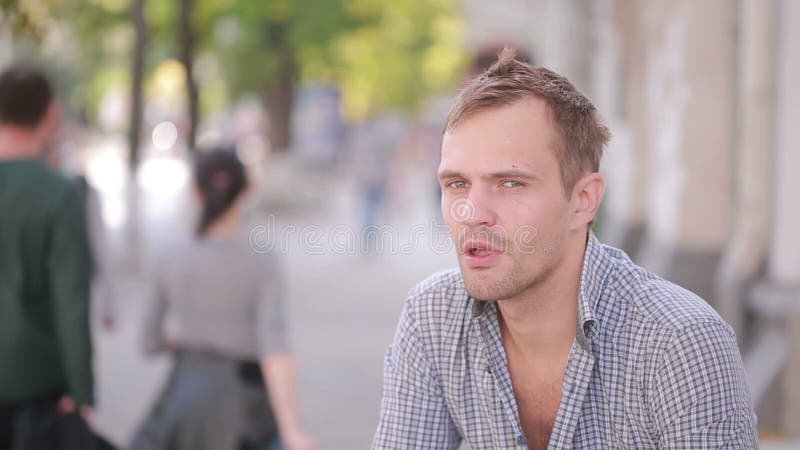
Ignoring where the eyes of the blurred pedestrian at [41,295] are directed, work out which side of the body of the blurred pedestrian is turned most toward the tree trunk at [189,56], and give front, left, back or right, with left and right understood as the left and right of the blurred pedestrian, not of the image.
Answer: front

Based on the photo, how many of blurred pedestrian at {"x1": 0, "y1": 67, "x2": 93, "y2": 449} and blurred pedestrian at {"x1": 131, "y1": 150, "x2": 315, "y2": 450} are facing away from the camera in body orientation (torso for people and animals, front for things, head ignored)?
2

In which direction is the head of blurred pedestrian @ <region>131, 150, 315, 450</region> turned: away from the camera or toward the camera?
away from the camera

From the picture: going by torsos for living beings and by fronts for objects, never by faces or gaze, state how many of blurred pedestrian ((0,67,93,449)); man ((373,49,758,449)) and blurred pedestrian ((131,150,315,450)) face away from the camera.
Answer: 2

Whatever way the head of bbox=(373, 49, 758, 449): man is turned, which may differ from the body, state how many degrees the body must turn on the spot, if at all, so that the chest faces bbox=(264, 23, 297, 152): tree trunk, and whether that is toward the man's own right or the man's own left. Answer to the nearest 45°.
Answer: approximately 135° to the man's own right

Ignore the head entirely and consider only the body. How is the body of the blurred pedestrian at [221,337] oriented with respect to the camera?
away from the camera

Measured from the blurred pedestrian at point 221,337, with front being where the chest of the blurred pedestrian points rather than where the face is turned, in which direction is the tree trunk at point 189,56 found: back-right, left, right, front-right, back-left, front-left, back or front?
front

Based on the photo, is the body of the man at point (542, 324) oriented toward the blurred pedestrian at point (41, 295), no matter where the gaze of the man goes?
no

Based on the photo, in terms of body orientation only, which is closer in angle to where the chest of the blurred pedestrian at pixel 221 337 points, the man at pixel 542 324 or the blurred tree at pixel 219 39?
the blurred tree

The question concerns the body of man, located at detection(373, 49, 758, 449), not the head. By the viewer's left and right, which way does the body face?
facing the viewer and to the left of the viewer

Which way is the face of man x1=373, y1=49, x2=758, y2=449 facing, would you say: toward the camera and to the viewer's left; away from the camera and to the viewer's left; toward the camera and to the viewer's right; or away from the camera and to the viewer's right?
toward the camera and to the viewer's left

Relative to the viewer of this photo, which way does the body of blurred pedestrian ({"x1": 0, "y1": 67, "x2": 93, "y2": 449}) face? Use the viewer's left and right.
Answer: facing away from the viewer

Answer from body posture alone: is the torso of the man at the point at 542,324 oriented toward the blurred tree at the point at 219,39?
no

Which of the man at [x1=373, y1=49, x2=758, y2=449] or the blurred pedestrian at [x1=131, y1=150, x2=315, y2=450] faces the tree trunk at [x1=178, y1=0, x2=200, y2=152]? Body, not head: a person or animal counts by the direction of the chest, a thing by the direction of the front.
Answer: the blurred pedestrian

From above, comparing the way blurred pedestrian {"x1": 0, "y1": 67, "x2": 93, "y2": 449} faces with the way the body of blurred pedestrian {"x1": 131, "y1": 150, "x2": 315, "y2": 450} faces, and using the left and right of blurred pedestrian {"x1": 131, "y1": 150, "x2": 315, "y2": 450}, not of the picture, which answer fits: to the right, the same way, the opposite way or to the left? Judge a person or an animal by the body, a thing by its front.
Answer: the same way
